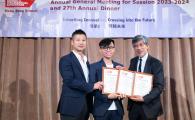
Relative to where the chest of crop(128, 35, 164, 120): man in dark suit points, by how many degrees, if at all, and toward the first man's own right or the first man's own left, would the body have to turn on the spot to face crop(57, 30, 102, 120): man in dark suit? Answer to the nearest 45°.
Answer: approximately 45° to the first man's own right

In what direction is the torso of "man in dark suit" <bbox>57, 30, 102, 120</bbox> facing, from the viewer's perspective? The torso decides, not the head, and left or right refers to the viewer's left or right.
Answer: facing the viewer and to the right of the viewer

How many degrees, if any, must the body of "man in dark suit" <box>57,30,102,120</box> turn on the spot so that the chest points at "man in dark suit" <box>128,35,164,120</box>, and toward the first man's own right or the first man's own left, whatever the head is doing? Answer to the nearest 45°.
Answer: approximately 45° to the first man's own left

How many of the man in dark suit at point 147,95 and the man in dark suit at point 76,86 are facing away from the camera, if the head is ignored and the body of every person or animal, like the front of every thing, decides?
0
